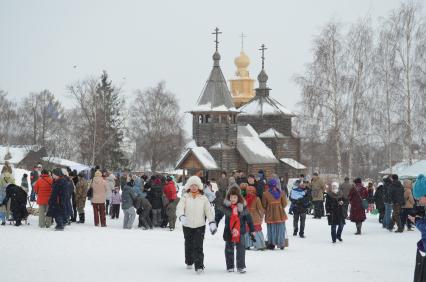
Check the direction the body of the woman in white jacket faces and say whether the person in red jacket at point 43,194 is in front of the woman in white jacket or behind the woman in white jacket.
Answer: behind

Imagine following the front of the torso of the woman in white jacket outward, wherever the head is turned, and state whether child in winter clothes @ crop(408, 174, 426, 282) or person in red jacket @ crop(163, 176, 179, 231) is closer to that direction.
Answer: the child in winter clothes

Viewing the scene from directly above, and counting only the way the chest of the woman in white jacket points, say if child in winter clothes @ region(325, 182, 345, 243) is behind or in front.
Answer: behind

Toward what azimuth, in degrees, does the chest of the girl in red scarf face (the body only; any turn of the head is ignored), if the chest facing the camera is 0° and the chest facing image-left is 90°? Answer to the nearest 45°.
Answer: approximately 0°

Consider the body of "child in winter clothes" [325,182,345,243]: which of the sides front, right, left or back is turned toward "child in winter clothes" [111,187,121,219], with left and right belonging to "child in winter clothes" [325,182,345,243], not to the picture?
right

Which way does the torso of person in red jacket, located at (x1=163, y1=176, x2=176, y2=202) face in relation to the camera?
away from the camera

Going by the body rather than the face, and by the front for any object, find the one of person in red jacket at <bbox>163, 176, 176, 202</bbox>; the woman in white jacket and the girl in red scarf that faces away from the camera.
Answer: the person in red jacket

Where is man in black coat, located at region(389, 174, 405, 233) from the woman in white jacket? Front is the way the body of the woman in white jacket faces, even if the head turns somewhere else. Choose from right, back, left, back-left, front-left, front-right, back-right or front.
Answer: back-left

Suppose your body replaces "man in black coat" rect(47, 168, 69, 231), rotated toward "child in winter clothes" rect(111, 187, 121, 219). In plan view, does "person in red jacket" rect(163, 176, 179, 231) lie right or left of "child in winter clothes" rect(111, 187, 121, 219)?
right

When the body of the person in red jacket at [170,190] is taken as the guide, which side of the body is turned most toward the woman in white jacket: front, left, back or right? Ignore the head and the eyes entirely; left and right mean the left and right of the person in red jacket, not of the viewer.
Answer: back

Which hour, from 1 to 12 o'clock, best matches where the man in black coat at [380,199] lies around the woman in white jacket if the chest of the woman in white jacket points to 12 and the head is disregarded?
The man in black coat is roughly at 7 o'clock from the woman in white jacket.

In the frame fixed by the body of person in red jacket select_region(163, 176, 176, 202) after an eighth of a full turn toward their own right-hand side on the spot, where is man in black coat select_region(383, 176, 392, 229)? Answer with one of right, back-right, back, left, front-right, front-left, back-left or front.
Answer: front-right

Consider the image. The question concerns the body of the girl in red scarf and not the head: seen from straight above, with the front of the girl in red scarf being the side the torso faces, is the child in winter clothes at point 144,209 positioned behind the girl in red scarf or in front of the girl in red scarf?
behind
